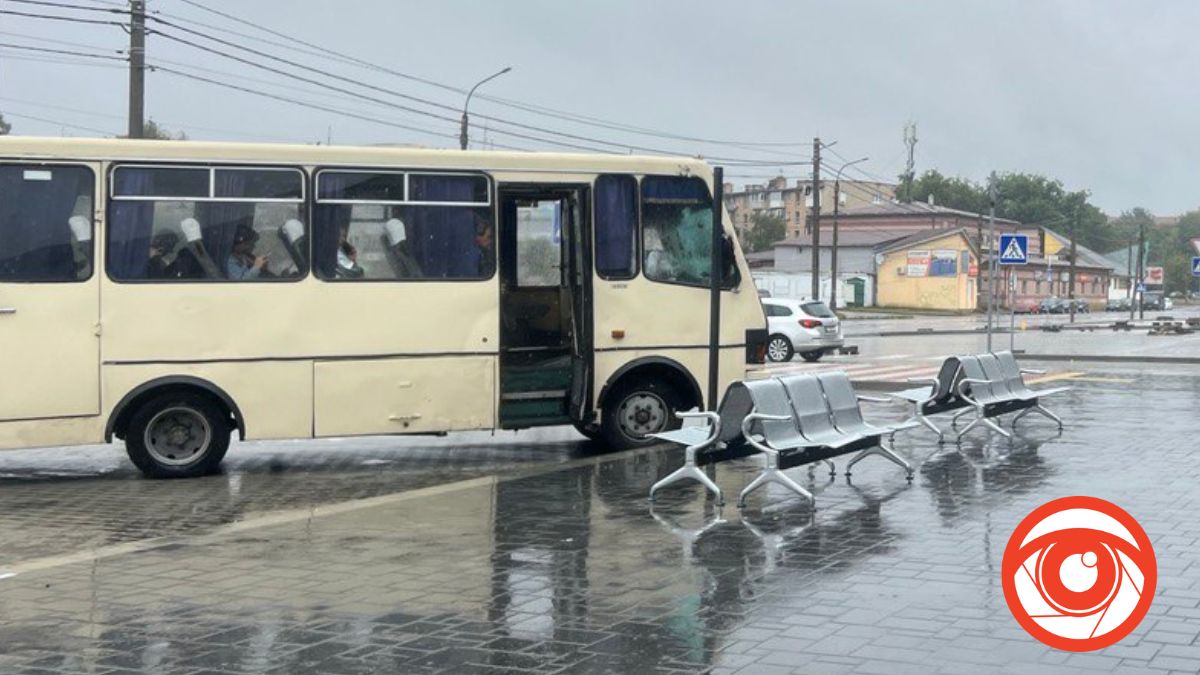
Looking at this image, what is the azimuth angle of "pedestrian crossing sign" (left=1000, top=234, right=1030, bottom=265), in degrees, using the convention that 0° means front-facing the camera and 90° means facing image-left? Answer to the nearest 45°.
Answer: approximately 0°

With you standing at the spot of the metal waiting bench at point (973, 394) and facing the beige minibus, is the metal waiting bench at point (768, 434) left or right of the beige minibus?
left

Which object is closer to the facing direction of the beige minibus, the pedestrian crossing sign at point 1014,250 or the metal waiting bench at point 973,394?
the metal waiting bench

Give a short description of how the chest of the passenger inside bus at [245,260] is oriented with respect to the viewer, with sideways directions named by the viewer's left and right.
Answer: facing to the right of the viewer

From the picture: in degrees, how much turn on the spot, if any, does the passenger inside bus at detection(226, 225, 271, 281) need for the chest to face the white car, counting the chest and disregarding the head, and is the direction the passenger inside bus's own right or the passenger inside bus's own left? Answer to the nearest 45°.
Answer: approximately 45° to the passenger inside bus's own left

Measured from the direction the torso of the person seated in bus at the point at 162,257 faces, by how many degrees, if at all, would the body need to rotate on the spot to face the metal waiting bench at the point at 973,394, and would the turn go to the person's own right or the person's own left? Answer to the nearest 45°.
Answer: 0° — they already face it

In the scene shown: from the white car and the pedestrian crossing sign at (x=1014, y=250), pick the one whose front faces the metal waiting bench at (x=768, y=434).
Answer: the pedestrian crossing sign

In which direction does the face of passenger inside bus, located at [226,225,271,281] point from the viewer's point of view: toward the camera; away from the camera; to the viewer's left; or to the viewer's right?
to the viewer's right

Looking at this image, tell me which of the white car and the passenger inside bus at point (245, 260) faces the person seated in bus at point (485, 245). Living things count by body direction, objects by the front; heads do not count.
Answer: the passenger inside bus

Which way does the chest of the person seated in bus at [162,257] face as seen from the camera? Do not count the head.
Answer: to the viewer's right

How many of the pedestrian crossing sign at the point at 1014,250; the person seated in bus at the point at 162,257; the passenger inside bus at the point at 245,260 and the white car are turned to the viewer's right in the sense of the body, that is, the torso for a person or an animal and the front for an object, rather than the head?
2

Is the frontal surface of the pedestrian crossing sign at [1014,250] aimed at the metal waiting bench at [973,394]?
yes

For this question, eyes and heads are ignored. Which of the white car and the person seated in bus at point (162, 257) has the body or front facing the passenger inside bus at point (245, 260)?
the person seated in bus

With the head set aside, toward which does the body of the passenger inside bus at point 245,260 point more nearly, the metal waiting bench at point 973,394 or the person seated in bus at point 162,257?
the metal waiting bench
